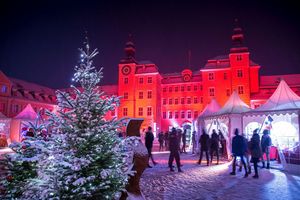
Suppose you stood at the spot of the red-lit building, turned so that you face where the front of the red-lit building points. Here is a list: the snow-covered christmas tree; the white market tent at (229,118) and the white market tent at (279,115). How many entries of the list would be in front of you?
3

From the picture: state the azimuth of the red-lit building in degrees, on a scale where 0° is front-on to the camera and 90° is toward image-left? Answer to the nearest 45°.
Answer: approximately 0°

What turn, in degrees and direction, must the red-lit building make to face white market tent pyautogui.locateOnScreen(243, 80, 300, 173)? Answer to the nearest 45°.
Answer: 0° — it already faces it

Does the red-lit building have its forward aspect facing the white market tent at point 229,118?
yes

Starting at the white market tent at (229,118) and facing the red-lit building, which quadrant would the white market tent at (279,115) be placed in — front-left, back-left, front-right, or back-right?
back-right

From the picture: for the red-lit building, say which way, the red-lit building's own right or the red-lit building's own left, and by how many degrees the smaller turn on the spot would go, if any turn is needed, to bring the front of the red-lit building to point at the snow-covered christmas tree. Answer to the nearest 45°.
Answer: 0° — it already faces it
